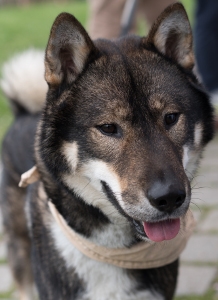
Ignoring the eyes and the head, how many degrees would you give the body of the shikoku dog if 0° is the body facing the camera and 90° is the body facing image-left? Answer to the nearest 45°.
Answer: approximately 315°
